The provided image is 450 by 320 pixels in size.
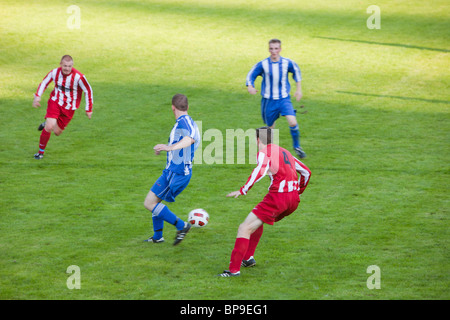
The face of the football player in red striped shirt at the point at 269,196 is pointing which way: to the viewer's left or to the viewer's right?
to the viewer's left

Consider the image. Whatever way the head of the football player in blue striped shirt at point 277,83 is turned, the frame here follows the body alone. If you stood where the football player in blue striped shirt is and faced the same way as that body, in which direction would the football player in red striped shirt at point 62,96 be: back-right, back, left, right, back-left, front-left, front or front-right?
right

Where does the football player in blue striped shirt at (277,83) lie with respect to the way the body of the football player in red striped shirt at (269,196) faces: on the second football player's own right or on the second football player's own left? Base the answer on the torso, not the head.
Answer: on the second football player's own right

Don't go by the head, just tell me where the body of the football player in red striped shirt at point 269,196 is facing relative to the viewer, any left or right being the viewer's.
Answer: facing away from the viewer and to the left of the viewer

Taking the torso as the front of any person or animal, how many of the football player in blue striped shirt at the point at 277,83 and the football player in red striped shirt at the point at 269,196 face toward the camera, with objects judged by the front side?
1

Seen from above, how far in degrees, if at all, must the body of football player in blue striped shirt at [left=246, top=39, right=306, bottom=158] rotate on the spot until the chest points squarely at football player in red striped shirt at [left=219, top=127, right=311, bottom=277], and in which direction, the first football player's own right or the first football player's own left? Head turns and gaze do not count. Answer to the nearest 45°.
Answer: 0° — they already face them

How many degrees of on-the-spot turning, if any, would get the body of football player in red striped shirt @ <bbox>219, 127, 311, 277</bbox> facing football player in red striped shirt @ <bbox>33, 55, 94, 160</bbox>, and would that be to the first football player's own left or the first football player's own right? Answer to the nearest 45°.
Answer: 0° — they already face them

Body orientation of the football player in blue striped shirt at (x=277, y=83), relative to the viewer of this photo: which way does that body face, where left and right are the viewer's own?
facing the viewer
